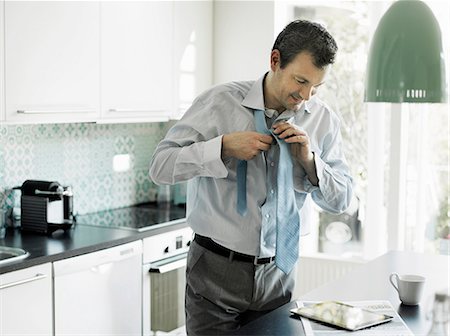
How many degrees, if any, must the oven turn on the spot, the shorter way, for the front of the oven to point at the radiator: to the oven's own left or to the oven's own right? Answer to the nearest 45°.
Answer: approximately 90° to the oven's own left

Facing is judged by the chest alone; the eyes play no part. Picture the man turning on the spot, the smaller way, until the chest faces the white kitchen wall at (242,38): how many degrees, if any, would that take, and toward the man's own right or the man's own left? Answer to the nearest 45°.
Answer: approximately 135° to the man's own left

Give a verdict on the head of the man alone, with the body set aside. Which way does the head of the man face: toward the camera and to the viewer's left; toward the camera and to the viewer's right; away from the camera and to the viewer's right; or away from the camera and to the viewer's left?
toward the camera and to the viewer's right

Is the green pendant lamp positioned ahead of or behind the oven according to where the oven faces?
ahead

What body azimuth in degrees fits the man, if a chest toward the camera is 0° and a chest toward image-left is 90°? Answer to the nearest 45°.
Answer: approximately 315°

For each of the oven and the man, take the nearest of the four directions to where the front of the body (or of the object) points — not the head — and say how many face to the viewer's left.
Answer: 0

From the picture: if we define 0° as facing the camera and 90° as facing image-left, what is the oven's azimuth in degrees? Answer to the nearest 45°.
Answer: approximately 315°

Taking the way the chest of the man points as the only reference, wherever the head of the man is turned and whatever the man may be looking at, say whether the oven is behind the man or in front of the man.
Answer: behind

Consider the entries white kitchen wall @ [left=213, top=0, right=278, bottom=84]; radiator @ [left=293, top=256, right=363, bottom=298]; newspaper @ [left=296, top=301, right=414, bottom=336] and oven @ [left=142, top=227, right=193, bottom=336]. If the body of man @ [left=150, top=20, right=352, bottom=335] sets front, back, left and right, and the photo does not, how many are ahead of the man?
1
